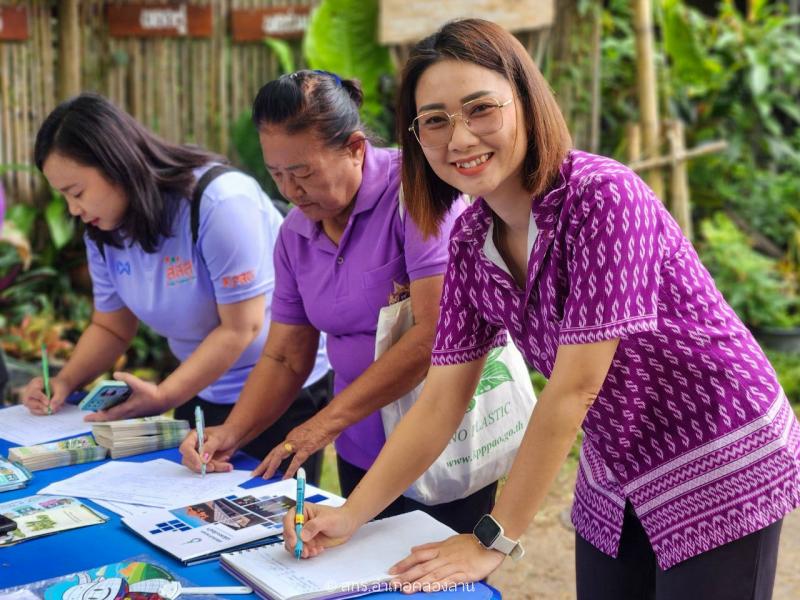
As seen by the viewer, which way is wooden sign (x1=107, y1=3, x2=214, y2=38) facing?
toward the camera

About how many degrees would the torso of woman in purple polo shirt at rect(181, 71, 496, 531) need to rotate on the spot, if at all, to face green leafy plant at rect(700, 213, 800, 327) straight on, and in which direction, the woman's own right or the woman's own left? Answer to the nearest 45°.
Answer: approximately 180°

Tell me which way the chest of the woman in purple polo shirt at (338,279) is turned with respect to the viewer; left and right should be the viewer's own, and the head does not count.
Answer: facing the viewer and to the left of the viewer

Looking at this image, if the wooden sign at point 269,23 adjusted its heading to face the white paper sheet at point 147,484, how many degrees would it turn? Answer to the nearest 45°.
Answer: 0° — it already faces it

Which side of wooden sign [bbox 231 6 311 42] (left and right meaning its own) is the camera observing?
front

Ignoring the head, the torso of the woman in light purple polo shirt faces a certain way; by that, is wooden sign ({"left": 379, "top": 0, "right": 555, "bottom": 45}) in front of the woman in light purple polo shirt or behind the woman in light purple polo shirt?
behind

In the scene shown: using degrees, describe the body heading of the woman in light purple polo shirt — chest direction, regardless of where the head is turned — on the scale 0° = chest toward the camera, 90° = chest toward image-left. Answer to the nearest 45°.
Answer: approximately 45°

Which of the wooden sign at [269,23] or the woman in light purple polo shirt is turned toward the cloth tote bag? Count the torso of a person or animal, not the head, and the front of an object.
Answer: the wooden sign

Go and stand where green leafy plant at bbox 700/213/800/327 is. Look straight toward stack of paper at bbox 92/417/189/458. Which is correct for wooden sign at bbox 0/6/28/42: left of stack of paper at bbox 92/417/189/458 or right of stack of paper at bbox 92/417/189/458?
right

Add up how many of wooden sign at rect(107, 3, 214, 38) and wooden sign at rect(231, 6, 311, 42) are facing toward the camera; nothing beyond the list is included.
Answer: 2
